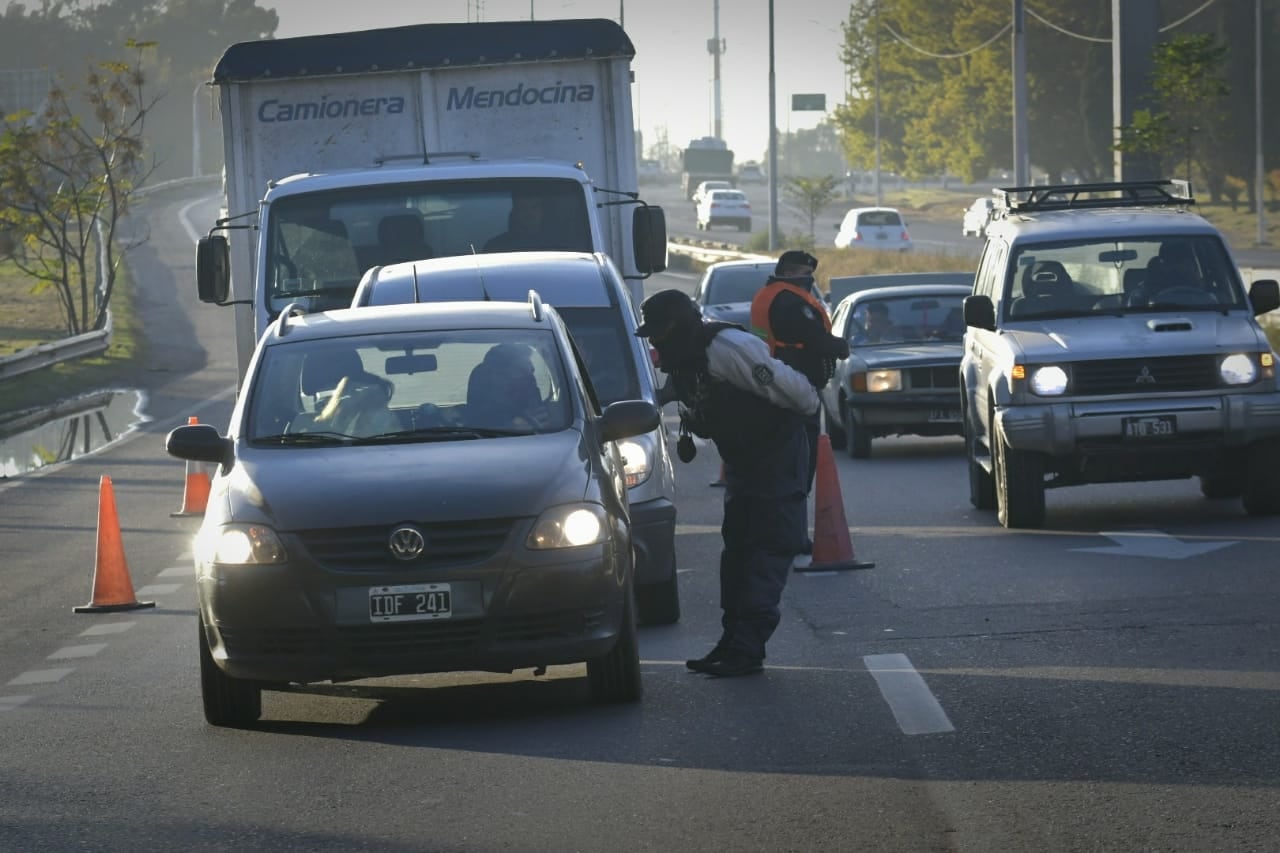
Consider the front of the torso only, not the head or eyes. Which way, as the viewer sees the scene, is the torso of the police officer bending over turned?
to the viewer's left

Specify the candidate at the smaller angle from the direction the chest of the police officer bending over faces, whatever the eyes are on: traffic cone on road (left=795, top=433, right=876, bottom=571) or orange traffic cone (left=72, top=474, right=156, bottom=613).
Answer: the orange traffic cone

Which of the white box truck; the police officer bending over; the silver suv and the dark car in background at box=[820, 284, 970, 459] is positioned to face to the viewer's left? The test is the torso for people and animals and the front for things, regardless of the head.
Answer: the police officer bending over

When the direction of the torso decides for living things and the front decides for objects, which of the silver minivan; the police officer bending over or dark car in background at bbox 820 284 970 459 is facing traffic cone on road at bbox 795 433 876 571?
the dark car in background

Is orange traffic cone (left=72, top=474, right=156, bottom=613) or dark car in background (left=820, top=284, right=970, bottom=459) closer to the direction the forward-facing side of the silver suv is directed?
the orange traffic cone

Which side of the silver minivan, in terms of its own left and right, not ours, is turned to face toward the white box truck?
back

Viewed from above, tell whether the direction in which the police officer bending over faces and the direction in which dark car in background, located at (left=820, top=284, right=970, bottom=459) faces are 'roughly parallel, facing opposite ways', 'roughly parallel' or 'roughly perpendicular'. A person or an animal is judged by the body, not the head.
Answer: roughly perpendicular

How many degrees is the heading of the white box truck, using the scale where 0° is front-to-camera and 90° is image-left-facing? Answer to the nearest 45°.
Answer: approximately 0°

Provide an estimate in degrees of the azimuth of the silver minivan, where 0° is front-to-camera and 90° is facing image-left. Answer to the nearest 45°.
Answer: approximately 0°
